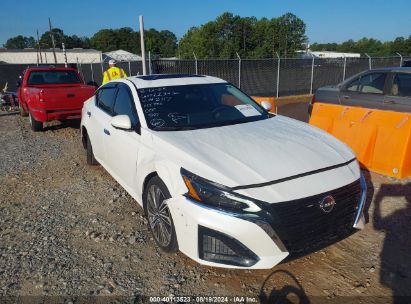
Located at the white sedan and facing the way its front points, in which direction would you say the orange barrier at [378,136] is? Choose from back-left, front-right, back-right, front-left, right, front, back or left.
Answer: left

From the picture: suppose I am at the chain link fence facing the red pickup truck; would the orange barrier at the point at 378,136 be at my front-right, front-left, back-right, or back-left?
front-left

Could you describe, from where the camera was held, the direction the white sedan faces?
facing the viewer and to the right of the viewer

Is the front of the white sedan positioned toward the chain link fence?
no

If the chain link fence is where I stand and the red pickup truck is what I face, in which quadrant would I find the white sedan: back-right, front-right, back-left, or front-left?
front-left

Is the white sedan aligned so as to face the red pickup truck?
no

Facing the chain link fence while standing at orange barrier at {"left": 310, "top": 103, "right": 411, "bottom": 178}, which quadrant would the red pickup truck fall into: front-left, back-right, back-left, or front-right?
front-left
